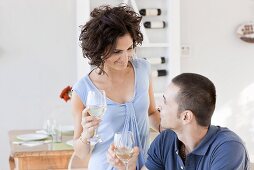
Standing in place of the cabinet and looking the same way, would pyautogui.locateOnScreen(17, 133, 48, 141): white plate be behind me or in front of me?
in front

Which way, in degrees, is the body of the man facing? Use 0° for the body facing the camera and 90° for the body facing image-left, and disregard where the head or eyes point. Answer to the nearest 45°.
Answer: approximately 45°

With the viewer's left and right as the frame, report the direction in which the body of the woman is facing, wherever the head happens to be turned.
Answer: facing the viewer and to the right of the viewer

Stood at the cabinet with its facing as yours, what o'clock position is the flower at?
The flower is roughly at 1 o'clock from the cabinet.

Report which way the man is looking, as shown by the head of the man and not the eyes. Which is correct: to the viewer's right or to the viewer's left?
to the viewer's left

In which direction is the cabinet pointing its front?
toward the camera

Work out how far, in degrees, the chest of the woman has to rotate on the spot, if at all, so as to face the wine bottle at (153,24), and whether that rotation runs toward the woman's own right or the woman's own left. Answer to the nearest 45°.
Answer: approximately 135° to the woman's own left

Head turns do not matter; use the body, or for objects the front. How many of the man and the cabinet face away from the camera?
0

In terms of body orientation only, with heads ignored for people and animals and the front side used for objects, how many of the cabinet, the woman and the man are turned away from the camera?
0
